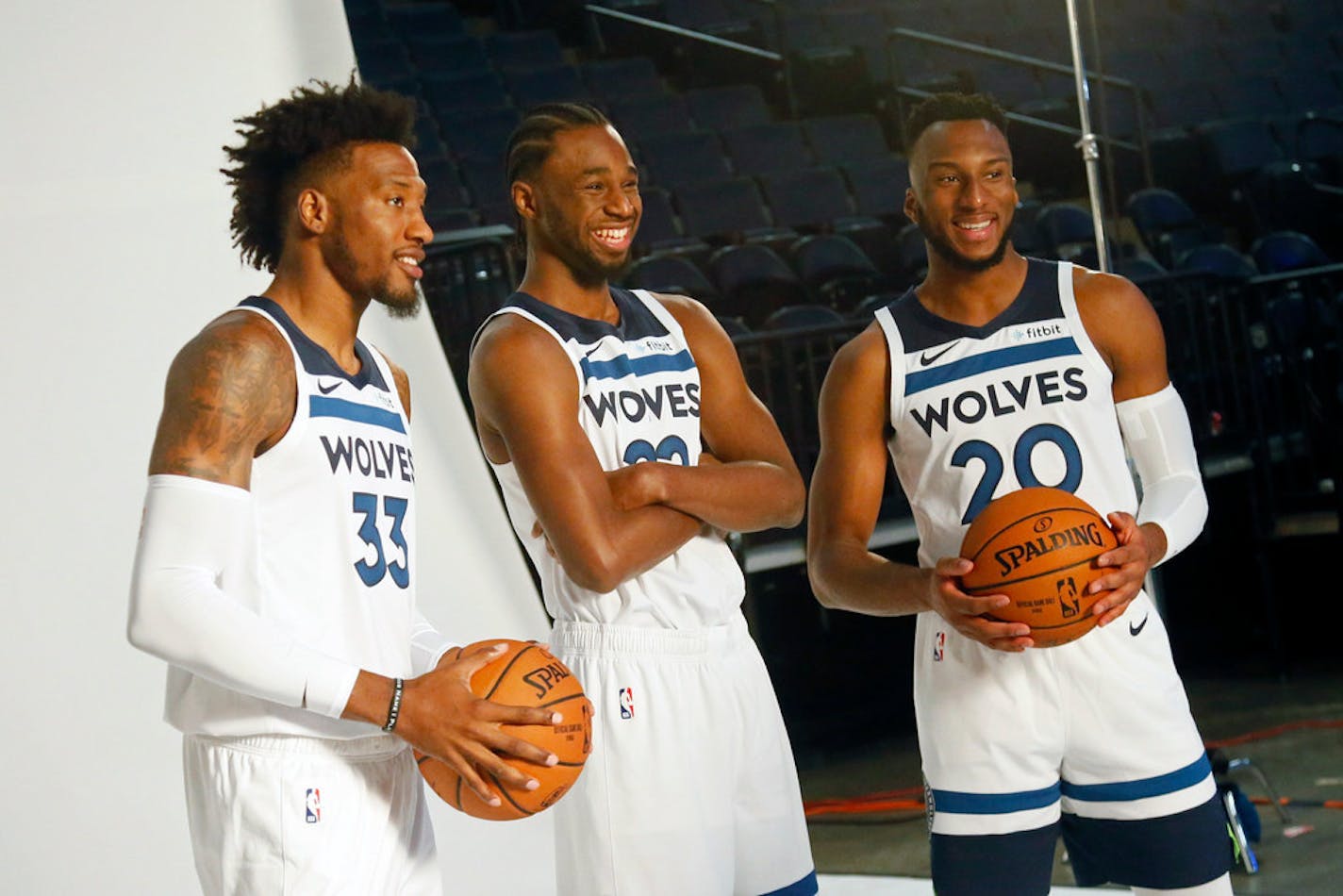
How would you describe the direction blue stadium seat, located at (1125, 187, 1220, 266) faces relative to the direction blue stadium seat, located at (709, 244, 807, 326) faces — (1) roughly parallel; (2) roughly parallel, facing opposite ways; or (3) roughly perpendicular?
roughly parallel

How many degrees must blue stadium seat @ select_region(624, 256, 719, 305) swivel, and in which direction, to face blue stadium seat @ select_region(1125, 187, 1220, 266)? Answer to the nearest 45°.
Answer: approximately 45° to its left

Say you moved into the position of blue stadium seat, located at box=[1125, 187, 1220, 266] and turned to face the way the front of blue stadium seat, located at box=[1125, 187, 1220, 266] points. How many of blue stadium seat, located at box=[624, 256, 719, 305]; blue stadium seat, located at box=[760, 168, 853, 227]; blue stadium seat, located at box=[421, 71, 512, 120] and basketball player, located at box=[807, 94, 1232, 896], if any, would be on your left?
0

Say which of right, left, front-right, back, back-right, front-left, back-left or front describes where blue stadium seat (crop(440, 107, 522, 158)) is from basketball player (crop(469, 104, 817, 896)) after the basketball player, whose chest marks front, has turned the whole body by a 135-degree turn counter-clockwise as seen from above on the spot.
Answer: front

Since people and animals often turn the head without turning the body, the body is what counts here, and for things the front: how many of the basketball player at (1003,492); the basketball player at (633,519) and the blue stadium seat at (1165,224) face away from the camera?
0

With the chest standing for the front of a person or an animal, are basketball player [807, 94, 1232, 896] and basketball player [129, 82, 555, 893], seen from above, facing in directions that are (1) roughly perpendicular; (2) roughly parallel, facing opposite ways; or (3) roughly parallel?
roughly perpendicular

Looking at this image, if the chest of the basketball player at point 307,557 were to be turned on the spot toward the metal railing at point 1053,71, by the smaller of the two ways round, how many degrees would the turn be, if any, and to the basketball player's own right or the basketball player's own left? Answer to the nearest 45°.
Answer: approximately 90° to the basketball player's own left

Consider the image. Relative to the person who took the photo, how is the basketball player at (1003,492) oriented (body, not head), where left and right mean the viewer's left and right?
facing the viewer

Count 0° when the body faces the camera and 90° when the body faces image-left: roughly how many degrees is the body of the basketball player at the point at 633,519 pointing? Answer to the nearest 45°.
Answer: approximately 315°

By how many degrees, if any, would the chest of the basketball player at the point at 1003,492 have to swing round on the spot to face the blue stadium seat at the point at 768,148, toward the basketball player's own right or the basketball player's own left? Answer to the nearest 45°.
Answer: approximately 180°

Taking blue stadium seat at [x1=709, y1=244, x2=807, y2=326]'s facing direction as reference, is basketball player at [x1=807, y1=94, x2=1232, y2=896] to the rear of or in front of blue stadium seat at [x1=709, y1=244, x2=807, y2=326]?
in front

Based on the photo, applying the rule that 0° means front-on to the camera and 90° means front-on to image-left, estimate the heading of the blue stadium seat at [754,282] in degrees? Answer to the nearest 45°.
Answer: approximately 315°

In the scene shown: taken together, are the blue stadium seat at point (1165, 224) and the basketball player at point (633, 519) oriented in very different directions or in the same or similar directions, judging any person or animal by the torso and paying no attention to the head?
same or similar directions

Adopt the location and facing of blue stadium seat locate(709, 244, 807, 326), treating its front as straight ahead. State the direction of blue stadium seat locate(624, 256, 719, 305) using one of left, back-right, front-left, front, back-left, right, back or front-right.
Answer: right

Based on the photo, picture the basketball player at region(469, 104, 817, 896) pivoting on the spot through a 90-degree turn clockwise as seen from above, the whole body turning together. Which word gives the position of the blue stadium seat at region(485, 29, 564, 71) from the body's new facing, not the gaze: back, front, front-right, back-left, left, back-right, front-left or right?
back-right

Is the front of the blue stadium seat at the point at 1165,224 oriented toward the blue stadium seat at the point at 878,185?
no

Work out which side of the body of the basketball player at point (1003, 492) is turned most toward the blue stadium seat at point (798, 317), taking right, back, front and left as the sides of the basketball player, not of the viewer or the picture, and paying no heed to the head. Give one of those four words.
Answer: back

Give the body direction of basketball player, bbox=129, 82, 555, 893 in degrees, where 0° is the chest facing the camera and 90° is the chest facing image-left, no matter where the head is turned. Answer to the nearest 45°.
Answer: approximately 315°

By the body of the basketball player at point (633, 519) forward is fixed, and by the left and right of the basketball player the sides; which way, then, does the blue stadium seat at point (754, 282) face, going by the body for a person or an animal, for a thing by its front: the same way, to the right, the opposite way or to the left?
the same way

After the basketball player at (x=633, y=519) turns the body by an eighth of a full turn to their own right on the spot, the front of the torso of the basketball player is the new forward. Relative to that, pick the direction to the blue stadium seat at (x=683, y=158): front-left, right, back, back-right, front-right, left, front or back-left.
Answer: back

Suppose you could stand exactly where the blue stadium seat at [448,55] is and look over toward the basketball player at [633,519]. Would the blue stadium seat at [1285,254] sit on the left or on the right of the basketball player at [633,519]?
left

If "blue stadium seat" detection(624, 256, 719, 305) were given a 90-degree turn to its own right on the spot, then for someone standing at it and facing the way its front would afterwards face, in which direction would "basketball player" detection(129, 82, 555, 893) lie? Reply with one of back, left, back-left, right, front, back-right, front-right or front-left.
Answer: front-left
